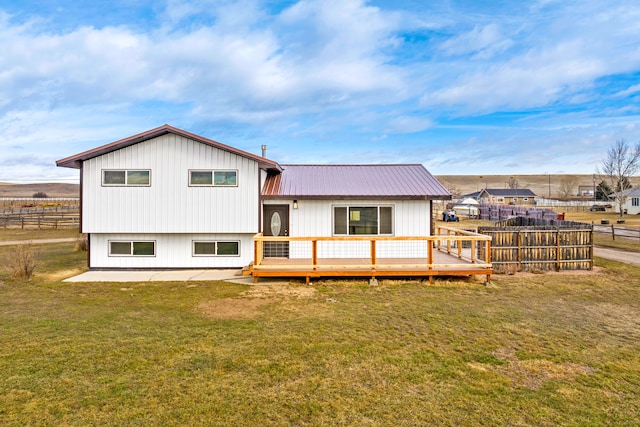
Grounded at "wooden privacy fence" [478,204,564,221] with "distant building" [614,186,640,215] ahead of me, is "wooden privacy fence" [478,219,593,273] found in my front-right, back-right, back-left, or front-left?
back-right

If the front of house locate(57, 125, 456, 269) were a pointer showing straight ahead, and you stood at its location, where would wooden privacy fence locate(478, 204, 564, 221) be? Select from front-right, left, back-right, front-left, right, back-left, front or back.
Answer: back-left

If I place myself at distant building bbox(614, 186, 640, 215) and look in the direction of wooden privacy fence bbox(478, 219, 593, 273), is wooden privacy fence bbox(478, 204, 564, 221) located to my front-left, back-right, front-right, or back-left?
front-right

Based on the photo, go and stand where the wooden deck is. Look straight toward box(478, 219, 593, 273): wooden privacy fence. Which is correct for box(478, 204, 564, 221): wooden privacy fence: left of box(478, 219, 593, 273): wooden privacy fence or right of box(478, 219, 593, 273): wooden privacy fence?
left

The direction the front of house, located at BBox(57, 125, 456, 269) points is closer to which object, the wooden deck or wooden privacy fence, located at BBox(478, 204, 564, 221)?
the wooden deck

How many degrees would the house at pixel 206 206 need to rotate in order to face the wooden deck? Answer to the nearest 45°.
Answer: approximately 45° to its left

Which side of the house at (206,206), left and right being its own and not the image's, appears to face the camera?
front

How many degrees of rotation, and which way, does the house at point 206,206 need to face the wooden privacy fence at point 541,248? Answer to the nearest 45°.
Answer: approximately 90° to its left
